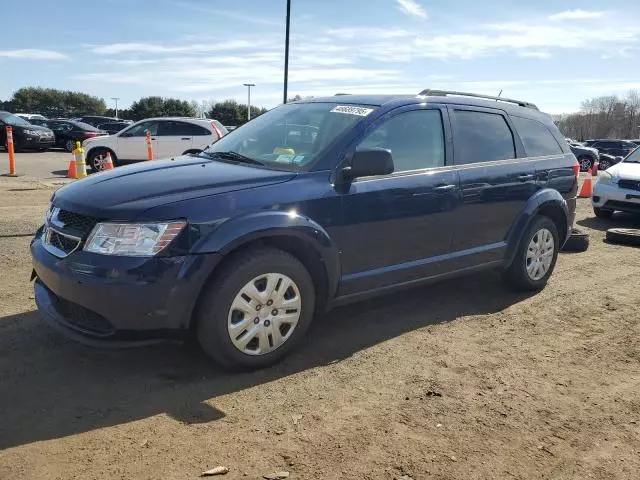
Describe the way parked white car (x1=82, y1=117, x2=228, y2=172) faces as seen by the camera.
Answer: facing to the left of the viewer

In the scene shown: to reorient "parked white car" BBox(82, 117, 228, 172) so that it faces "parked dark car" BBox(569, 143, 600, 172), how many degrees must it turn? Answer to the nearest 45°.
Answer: approximately 180°

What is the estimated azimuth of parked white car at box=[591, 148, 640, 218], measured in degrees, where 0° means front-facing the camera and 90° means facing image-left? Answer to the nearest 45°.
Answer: approximately 45°

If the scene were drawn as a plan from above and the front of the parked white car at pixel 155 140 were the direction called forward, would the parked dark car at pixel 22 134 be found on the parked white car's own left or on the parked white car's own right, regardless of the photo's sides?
on the parked white car's own right

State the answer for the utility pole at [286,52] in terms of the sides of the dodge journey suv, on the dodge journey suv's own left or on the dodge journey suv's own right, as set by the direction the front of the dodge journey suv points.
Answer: on the dodge journey suv's own right

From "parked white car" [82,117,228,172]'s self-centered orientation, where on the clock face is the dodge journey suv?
The dodge journey suv is roughly at 9 o'clock from the parked white car.

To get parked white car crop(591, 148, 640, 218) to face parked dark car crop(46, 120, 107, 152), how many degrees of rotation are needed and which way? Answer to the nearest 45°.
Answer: approximately 45° to its right

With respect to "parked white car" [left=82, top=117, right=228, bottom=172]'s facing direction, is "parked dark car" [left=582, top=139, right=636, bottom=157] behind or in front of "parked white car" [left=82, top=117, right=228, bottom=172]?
behind
